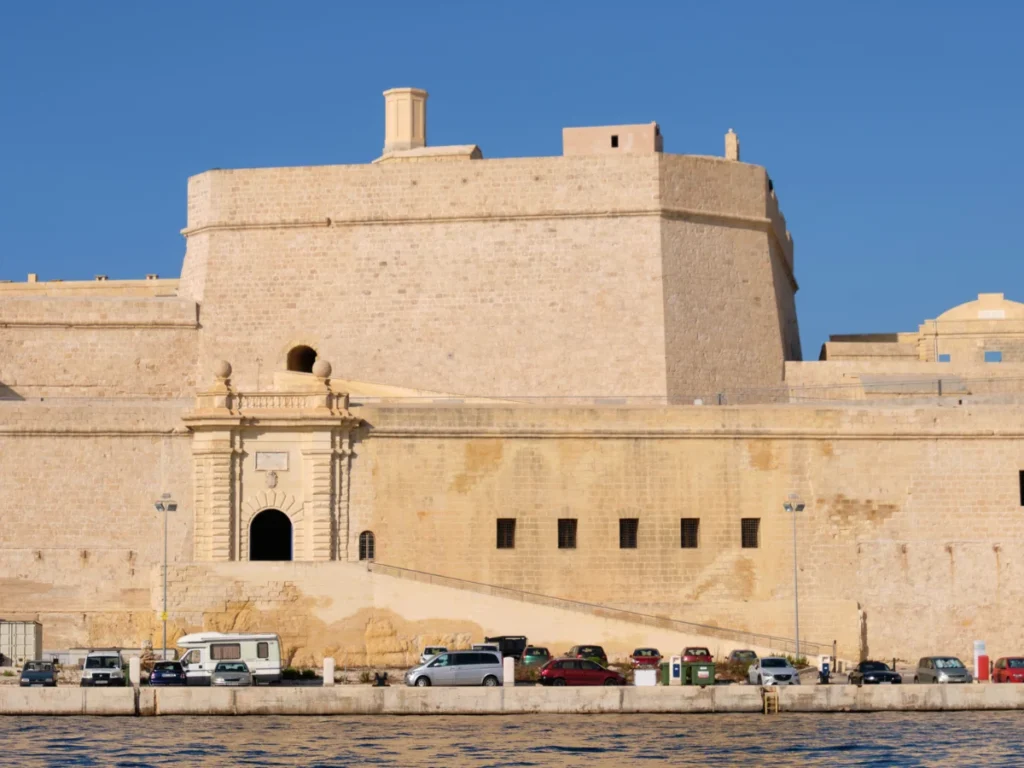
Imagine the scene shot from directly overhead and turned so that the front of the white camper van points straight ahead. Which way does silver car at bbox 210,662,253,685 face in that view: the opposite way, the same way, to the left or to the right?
to the left

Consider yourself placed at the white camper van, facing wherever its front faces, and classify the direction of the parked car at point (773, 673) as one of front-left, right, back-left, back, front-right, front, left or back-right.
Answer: back

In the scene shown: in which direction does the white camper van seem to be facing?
to the viewer's left

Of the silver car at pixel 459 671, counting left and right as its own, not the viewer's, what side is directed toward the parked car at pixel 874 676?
back

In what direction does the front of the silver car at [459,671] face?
to the viewer's left
